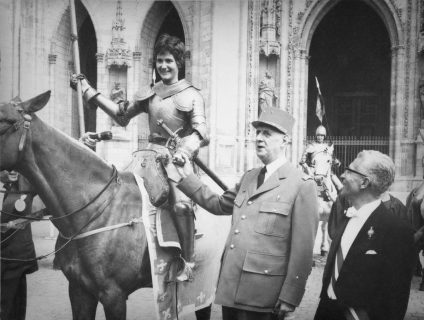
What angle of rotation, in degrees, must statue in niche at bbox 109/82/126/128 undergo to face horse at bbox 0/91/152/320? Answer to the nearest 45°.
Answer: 0° — it already faces it

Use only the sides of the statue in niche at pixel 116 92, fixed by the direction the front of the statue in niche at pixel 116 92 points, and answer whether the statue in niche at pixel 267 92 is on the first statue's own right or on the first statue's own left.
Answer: on the first statue's own left

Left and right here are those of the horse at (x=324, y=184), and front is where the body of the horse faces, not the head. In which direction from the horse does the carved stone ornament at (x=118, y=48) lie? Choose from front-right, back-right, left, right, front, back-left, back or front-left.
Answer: back-right

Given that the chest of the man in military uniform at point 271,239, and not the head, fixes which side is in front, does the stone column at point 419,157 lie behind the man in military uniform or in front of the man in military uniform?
behind

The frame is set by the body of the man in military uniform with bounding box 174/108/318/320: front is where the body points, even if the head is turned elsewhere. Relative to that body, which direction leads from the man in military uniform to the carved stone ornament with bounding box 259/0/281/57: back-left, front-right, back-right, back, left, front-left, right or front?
back-right

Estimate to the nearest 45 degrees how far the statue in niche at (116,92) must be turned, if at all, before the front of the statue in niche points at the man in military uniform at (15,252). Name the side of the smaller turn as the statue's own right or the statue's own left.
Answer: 0° — it already faces them

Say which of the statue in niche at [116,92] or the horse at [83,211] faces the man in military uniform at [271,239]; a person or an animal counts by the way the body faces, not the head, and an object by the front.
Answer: the statue in niche

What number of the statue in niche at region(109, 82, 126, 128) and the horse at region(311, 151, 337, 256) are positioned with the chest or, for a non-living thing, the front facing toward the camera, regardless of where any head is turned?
2

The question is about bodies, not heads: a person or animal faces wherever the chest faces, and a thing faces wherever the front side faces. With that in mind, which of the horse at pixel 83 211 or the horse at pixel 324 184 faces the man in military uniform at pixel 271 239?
the horse at pixel 324 184

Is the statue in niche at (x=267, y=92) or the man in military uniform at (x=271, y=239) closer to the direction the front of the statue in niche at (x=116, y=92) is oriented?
the man in military uniform

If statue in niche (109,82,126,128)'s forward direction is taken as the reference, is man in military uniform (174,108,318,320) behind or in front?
in front

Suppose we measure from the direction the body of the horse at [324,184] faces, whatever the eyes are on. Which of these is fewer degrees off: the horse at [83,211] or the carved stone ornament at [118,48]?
the horse
